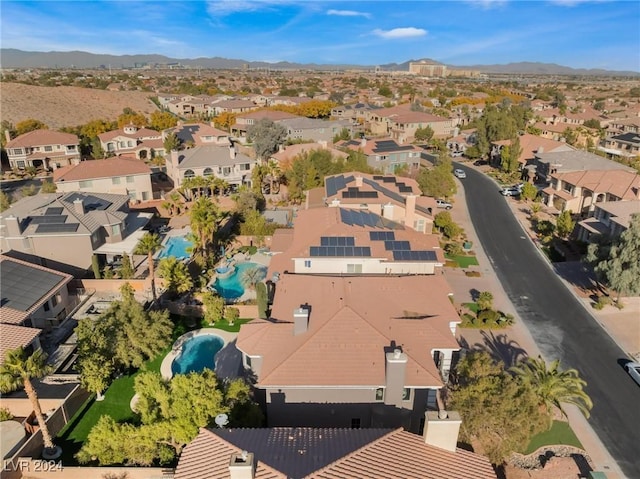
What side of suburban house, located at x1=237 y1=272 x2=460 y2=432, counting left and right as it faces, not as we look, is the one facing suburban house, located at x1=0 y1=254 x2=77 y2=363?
back

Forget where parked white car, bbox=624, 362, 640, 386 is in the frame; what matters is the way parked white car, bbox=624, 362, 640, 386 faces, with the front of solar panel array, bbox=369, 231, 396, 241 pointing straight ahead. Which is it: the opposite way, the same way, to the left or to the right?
the opposite way

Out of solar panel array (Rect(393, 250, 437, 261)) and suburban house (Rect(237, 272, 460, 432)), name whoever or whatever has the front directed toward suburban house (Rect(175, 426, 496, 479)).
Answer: the solar panel array

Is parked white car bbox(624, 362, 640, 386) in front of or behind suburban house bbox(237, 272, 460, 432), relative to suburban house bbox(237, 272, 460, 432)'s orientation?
in front

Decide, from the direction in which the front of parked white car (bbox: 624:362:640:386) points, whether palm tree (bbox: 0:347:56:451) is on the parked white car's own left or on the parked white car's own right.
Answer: on the parked white car's own left

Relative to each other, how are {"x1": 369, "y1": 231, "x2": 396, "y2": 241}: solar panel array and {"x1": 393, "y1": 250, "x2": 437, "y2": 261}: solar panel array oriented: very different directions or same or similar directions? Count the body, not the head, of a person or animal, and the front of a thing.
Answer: same or similar directions

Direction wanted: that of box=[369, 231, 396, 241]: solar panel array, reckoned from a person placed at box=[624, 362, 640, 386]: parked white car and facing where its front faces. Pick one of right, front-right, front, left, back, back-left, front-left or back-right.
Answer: front-left

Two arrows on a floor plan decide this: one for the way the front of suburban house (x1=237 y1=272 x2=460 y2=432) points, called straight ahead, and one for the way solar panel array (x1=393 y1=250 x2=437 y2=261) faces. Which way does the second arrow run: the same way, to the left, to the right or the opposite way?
to the right

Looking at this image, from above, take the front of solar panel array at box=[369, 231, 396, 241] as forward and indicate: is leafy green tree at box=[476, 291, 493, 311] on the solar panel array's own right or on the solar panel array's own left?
on the solar panel array's own left

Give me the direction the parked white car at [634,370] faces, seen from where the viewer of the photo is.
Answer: facing away from the viewer and to the left of the viewer

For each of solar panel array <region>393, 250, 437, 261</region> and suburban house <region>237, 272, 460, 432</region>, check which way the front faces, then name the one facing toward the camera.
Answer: the solar panel array

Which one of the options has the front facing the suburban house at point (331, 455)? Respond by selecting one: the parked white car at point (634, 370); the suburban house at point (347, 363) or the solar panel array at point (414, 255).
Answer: the solar panel array

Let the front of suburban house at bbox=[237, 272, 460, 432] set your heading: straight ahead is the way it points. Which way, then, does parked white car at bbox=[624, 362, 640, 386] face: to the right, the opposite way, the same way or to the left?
to the left

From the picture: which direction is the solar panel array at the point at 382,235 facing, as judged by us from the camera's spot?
facing the viewer

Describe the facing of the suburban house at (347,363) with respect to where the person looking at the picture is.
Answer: facing to the right of the viewer

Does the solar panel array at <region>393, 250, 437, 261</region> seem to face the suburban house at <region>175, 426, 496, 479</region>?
yes

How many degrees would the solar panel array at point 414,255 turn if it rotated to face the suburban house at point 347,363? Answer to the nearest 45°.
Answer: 0° — it already faces it

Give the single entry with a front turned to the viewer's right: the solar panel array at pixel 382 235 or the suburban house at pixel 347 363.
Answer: the suburban house

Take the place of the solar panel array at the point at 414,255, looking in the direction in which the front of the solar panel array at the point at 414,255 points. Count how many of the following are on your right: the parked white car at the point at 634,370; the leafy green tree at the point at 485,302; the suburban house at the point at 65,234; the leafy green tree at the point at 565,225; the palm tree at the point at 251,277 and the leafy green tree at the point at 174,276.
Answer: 3

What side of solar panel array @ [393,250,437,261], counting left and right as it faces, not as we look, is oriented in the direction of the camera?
front

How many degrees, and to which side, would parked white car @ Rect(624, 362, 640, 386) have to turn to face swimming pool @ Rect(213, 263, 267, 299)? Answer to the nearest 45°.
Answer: approximately 45° to its left

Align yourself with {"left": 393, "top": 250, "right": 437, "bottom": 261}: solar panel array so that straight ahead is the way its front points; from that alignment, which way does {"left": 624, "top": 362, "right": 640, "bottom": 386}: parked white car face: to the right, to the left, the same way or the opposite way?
the opposite way
